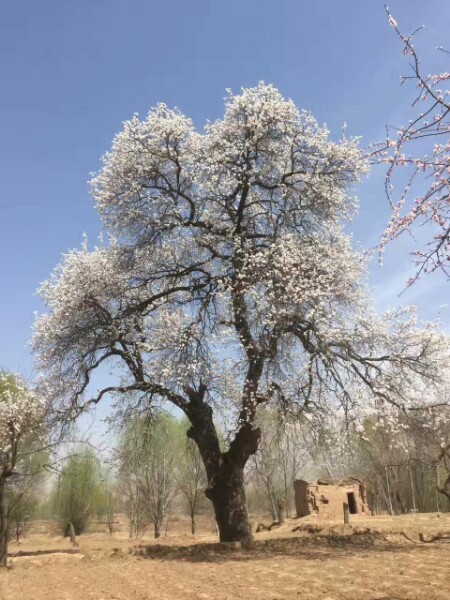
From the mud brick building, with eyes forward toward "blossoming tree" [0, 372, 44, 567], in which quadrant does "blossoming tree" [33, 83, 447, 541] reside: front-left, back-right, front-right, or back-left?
front-left

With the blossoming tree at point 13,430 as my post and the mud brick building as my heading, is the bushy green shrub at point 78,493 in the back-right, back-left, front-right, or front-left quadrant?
front-left

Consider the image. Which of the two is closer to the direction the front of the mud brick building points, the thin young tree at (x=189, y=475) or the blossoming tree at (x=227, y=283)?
the blossoming tree

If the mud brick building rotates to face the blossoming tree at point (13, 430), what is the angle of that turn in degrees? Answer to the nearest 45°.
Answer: approximately 45° to its right

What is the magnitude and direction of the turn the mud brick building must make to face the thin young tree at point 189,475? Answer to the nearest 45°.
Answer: approximately 135° to its right

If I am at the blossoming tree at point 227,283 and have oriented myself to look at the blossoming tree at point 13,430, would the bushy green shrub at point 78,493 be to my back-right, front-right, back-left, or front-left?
front-right

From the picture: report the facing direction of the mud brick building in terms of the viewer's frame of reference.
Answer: facing the viewer

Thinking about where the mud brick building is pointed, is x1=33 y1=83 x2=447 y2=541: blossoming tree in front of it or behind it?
in front

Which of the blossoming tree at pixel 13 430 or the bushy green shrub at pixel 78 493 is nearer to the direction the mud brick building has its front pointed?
the blossoming tree

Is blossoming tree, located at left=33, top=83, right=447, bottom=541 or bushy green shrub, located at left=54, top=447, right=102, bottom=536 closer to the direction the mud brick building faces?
the blossoming tree

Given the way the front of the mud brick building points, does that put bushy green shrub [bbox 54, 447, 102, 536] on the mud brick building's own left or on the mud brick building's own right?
on the mud brick building's own right
